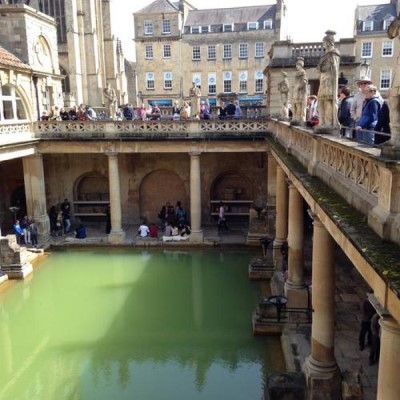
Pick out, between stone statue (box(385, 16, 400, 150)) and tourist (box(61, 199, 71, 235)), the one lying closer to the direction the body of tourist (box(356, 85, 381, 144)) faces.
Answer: the tourist

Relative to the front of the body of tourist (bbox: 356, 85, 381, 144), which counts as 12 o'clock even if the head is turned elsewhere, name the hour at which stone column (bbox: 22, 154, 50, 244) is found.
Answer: The stone column is roughly at 1 o'clock from the tourist.

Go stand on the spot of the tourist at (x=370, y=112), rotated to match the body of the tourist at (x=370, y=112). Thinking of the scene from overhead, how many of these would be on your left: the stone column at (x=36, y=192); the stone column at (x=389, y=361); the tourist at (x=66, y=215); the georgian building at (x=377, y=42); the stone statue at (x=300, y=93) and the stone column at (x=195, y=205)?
1

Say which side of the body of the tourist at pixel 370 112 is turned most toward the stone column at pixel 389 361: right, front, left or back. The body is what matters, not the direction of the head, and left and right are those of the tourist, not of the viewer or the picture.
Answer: left

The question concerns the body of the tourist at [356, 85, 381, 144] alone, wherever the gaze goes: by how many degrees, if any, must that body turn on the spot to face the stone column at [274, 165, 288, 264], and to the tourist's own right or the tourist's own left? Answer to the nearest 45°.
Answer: approximately 90° to the tourist's own right

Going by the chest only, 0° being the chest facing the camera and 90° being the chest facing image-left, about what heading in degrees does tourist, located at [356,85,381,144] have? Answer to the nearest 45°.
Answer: approximately 90°

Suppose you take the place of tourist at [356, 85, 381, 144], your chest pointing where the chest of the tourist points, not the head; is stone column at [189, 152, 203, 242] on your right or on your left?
on your right

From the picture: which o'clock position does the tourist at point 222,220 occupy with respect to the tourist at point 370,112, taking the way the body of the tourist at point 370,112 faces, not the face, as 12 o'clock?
the tourist at point 222,220 is roughly at 2 o'clock from the tourist at point 370,112.

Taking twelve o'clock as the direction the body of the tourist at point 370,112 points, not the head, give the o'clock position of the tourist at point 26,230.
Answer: the tourist at point 26,230 is roughly at 1 o'clock from the tourist at point 370,112.

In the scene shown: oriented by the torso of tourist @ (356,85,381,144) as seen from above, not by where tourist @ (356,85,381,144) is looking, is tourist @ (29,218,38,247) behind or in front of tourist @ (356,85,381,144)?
in front

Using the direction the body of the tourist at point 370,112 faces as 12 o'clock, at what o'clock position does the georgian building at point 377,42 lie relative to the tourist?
The georgian building is roughly at 3 o'clock from the tourist.

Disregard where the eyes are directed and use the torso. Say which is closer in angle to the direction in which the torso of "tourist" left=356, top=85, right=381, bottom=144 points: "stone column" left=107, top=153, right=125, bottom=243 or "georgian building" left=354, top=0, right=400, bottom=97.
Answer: the stone column

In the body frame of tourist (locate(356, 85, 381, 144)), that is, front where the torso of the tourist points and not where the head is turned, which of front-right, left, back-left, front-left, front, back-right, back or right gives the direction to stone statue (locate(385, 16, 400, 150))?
left

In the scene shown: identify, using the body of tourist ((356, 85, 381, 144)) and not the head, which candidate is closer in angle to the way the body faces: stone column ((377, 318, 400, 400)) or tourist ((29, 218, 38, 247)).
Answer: the tourist
